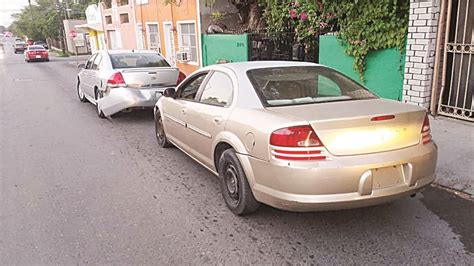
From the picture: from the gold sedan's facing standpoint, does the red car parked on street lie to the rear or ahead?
ahead

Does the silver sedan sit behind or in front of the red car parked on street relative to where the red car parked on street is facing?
behind

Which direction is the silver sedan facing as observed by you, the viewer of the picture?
facing away from the viewer and to the left of the viewer

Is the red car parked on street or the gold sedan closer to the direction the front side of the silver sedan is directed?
the red car parked on street

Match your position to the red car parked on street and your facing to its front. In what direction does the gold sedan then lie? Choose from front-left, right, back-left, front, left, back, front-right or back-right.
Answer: back

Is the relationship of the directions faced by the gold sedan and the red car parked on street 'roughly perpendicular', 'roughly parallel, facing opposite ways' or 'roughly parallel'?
roughly parallel

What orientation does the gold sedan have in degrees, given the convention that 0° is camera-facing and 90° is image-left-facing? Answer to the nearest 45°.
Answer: approximately 135°

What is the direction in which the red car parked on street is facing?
away from the camera

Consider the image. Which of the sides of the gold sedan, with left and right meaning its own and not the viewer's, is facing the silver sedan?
front
